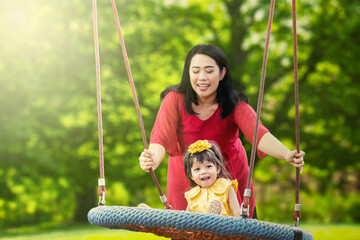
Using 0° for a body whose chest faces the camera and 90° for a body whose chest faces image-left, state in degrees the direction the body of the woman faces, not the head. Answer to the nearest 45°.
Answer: approximately 0°

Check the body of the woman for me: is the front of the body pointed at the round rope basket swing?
yes
